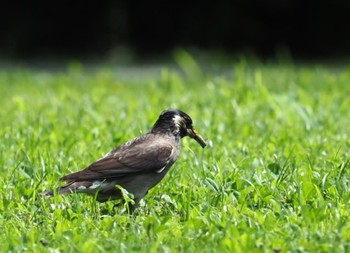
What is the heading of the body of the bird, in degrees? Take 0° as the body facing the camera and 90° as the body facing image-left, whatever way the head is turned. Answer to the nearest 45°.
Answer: approximately 270°
